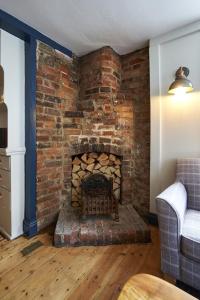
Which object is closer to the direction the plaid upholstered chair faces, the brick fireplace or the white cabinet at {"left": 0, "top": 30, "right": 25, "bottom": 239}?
the white cabinet

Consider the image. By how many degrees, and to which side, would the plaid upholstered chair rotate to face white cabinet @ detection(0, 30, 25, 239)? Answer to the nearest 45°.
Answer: approximately 45° to its right

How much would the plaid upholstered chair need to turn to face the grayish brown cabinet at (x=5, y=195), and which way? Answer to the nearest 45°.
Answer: approximately 45° to its right

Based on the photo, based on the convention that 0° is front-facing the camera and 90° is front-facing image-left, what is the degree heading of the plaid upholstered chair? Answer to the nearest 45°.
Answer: approximately 45°

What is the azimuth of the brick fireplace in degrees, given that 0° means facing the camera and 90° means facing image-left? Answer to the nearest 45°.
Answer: approximately 0°

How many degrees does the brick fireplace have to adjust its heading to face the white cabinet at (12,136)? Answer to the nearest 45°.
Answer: approximately 45° to its right
